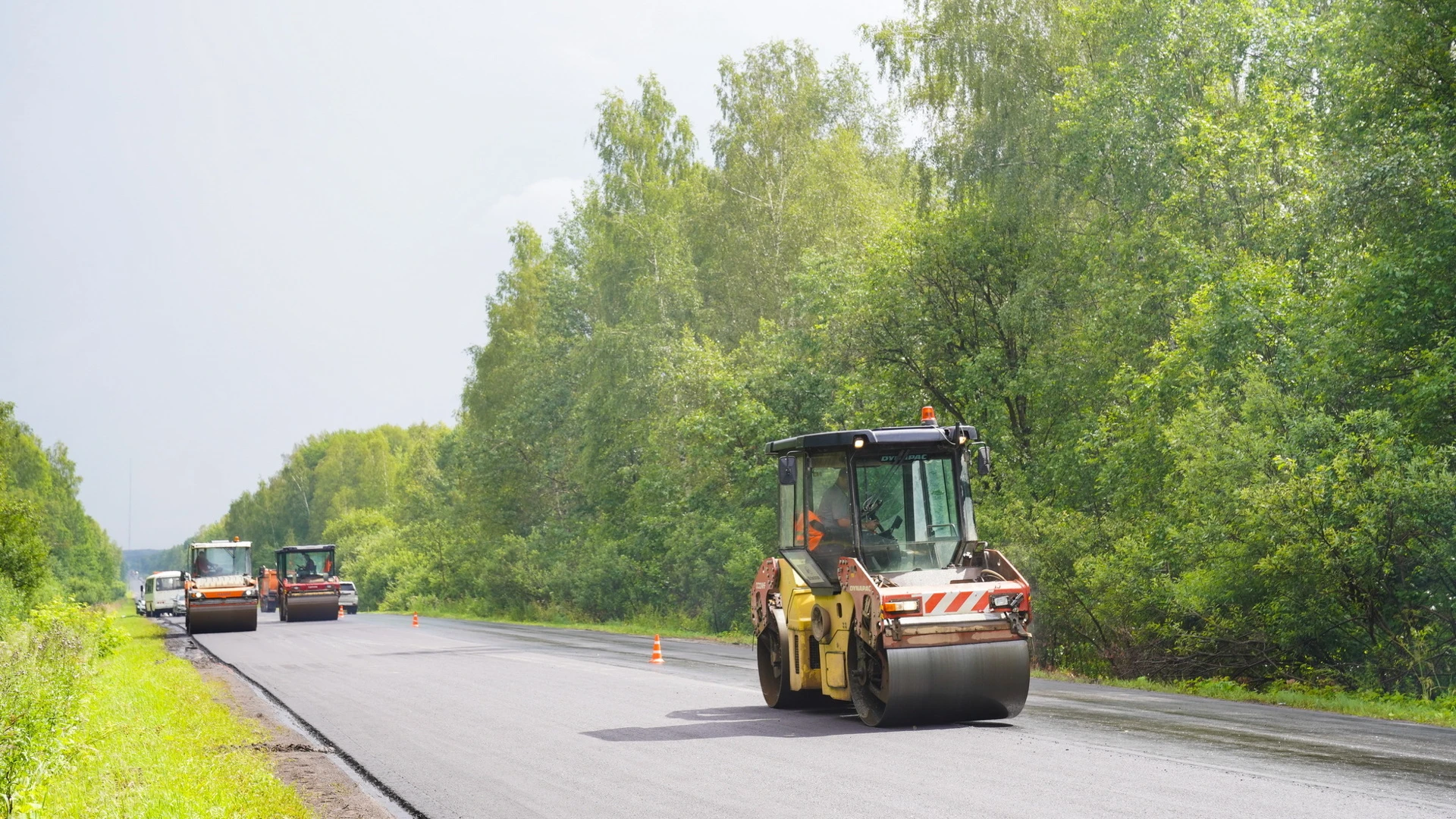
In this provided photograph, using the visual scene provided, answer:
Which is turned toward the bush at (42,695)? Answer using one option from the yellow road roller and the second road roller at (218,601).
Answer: the second road roller

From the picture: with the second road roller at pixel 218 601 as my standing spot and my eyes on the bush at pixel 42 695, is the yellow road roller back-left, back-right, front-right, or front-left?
front-left

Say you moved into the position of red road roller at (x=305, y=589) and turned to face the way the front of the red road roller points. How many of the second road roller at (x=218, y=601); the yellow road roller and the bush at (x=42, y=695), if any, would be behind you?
0

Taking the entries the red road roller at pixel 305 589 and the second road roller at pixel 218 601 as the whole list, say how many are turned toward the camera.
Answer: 2

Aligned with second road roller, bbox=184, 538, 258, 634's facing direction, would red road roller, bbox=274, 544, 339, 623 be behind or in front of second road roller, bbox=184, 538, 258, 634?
behind

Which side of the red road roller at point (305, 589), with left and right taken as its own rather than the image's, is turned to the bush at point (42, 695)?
front

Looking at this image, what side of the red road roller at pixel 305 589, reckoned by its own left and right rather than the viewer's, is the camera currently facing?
front

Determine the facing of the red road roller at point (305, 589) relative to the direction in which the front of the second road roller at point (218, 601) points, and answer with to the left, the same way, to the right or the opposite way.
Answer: the same way

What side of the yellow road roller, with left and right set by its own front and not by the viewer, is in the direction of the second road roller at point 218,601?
back

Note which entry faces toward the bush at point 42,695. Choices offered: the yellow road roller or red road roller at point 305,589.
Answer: the red road roller

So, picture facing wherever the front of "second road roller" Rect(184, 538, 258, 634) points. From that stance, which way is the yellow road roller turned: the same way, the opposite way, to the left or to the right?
the same way

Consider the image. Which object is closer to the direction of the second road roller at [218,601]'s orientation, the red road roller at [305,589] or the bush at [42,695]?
the bush

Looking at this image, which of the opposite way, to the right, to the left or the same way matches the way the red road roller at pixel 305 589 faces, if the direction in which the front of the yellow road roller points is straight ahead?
the same way

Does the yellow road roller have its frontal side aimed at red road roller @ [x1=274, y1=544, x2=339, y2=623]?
no

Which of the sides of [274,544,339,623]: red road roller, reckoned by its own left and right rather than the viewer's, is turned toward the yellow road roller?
front

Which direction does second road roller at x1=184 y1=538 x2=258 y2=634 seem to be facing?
toward the camera

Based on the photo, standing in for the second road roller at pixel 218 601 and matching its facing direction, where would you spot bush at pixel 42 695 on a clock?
The bush is roughly at 12 o'clock from the second road roller.
